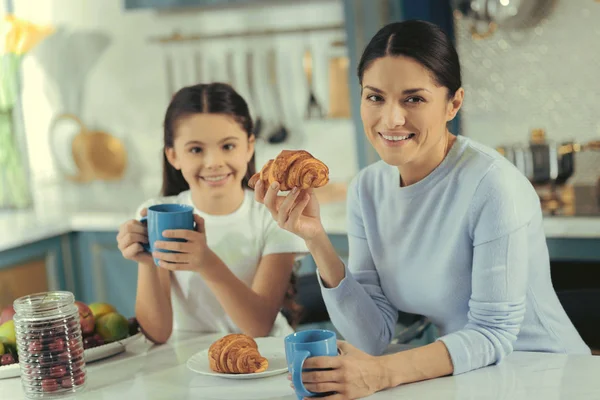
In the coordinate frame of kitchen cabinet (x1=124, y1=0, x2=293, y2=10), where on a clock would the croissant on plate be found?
The croissant on plate is roughly at 12 o'clock from the kitchen cabinet.

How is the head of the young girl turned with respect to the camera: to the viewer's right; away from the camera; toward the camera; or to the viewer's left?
toward the camera

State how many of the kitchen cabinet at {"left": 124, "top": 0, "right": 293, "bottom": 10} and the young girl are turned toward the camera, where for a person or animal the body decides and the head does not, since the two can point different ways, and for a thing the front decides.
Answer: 2

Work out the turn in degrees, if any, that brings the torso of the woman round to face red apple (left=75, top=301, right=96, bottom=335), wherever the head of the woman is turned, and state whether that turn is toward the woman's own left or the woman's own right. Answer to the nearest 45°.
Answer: approximately 45° to the woman's own right

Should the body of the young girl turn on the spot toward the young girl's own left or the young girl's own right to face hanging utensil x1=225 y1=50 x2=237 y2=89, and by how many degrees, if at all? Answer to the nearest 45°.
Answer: approximately 180°

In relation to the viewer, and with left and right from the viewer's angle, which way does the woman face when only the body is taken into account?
facing the viewer and to the left of the viewer

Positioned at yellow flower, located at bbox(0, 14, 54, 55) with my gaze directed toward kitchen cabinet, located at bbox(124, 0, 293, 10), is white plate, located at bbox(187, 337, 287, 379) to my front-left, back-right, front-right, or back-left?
front-right

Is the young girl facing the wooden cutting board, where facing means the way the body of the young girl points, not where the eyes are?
no

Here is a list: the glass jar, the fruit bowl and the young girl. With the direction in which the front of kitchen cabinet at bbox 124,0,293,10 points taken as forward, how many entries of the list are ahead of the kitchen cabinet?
3

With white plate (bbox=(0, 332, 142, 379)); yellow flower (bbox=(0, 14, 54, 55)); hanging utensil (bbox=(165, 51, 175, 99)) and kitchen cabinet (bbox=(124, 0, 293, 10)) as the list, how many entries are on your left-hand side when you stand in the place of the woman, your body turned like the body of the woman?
0

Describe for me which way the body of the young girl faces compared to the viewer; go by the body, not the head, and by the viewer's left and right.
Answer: facing the viewer

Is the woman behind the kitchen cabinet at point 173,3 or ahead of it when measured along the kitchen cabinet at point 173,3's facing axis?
ahead

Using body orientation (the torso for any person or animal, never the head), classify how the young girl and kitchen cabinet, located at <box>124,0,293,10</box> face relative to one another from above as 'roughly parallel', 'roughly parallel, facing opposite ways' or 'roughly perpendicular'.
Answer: roughly parallel

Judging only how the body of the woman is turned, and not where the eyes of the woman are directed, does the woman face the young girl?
no

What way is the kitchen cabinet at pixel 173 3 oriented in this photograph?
toward the camera

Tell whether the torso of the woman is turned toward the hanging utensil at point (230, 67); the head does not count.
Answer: no
